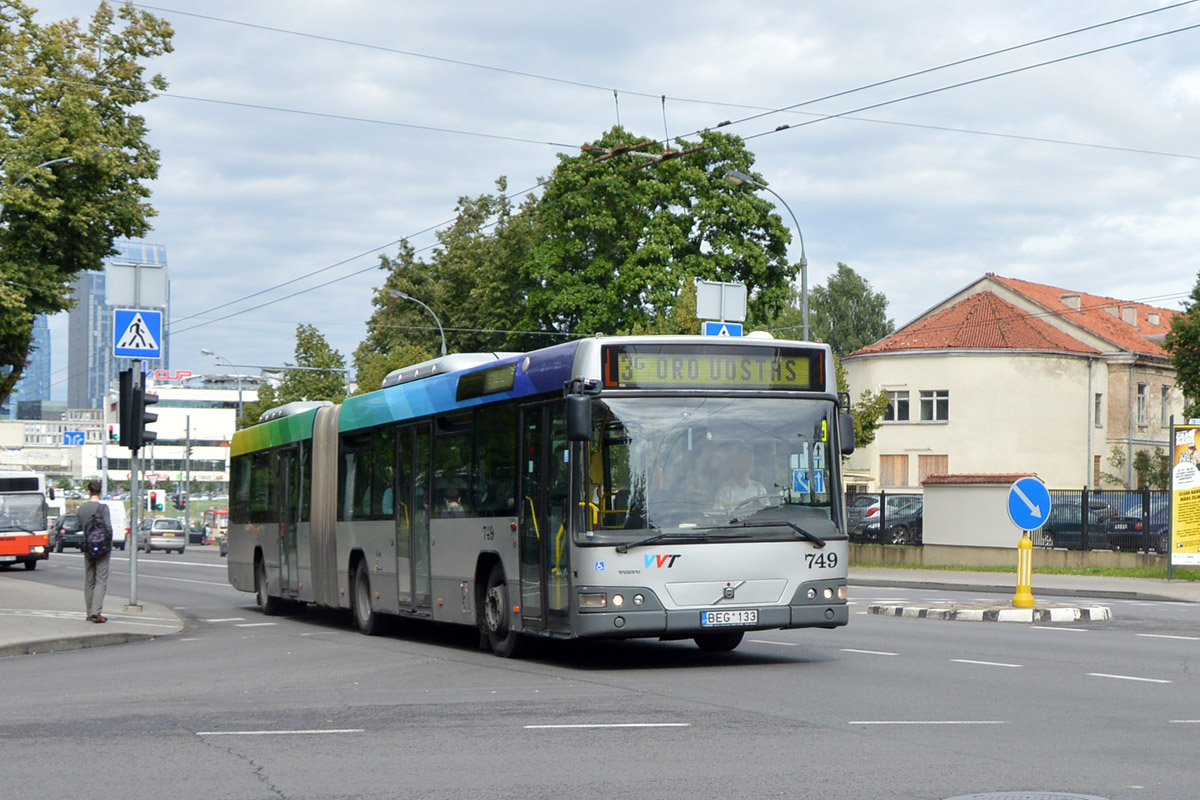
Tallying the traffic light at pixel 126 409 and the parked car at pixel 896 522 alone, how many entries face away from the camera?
1

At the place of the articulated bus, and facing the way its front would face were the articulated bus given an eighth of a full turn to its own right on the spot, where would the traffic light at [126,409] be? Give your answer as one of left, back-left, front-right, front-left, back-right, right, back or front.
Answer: back-right

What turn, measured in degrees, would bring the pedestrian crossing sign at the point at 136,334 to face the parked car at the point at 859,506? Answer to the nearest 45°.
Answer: approximately 135° to its left

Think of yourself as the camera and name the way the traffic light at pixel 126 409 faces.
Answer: facing away from the viewer

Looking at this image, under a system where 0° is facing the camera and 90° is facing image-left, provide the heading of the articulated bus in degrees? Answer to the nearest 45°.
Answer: approximately 315°

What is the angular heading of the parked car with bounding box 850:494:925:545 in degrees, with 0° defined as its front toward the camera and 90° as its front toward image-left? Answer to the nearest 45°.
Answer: approximately 45°

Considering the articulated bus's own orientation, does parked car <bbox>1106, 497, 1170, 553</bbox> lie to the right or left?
on its left

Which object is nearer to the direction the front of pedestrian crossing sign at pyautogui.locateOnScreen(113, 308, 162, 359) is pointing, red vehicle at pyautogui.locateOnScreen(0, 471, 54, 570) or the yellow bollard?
the yellow bollard

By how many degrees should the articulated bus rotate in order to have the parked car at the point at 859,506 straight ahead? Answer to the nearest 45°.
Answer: approximately 135° to its left
